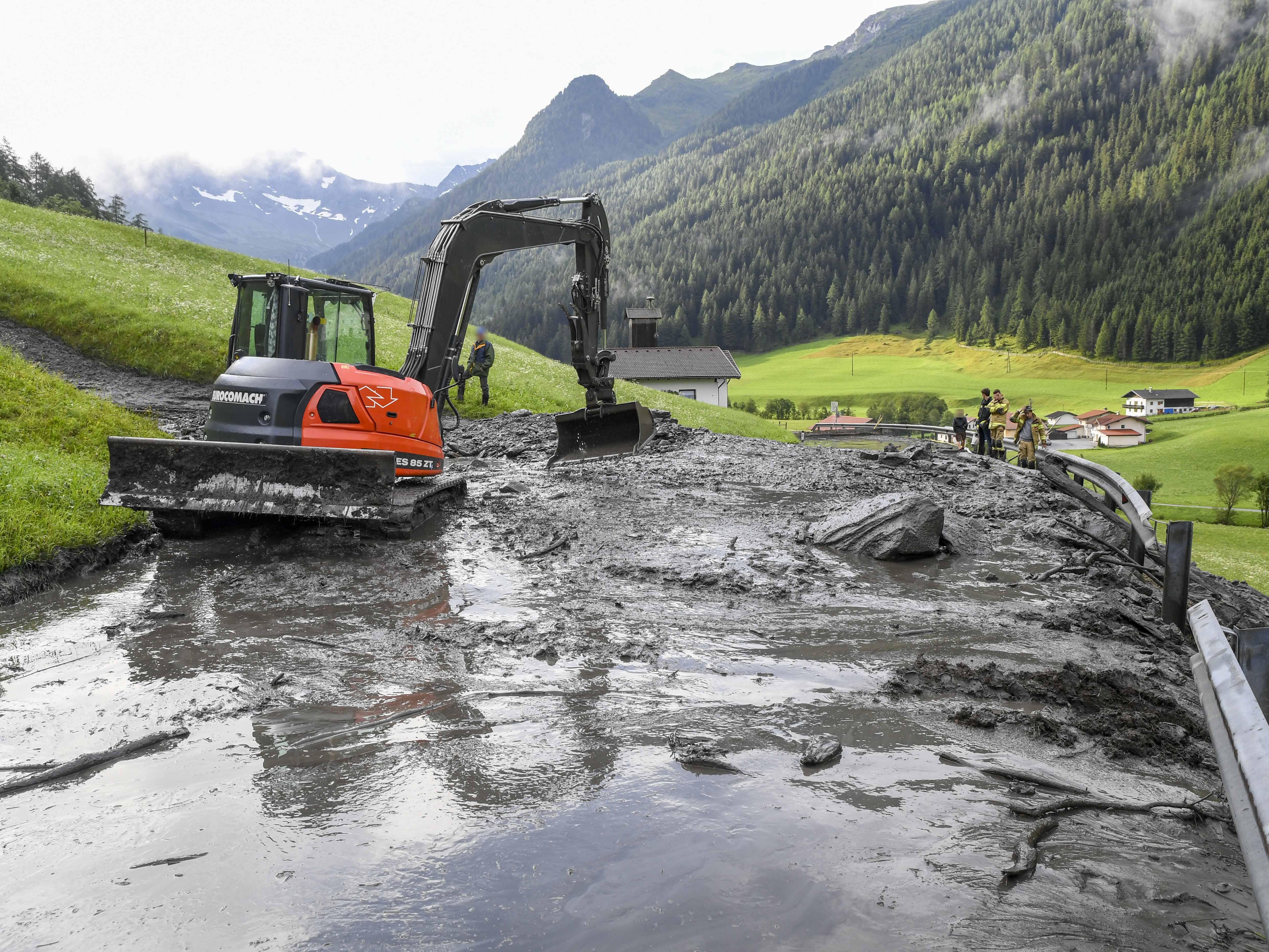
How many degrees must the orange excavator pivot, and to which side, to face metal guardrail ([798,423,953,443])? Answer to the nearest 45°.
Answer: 0° — it already faces it

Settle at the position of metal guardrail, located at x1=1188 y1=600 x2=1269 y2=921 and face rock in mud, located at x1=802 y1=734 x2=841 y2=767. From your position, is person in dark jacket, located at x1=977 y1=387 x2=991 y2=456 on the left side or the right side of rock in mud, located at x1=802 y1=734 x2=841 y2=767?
right

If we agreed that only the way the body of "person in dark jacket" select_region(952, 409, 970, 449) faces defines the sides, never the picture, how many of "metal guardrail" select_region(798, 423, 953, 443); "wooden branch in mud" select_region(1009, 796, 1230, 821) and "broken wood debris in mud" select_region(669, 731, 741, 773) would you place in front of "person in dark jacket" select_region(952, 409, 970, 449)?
2

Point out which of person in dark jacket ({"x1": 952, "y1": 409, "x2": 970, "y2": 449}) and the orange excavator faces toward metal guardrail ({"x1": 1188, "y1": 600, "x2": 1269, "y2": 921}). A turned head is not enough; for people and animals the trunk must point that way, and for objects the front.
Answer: the person in dark jacket

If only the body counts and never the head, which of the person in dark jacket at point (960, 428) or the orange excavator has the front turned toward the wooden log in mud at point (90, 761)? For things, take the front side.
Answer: the person in dark jacket

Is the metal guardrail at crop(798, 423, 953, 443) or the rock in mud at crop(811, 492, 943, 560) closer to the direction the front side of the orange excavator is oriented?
the metal guardrail

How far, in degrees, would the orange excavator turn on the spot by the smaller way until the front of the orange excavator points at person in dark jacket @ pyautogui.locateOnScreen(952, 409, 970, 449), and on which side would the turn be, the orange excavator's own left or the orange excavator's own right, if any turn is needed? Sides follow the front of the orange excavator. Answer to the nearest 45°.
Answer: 0° — it already faces them

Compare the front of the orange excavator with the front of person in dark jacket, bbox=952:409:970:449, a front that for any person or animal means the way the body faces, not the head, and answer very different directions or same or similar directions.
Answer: very different directions

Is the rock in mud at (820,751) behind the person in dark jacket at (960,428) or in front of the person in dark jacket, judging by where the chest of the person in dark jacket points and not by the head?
in front

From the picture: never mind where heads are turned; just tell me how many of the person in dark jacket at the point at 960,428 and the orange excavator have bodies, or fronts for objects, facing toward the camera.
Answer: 1

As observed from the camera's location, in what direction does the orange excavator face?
facing away from the viewer and to the right of the viewer

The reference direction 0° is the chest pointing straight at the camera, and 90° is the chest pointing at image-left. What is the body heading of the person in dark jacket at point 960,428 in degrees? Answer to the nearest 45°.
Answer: approximately 0°

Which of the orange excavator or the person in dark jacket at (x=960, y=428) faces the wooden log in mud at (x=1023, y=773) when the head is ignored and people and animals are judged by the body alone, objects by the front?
the person in dark jacket

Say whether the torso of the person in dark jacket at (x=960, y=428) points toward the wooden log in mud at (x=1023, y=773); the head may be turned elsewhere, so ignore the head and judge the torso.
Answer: yes
